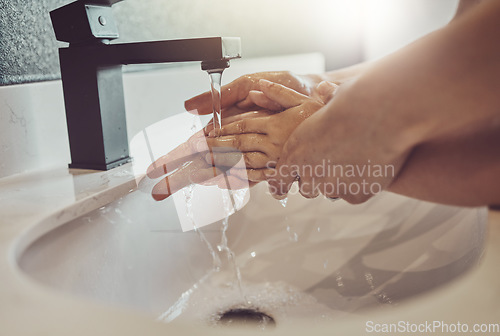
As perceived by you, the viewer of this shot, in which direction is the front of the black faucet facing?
facing the viewer and to the right of the viewer
